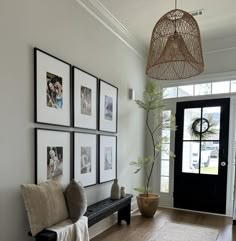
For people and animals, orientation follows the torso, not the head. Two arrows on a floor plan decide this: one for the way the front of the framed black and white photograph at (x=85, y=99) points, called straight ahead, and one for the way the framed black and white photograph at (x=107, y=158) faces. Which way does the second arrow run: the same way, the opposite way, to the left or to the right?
the same way

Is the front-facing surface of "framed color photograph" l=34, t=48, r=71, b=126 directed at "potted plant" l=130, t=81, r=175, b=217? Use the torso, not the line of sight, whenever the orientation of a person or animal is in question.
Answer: no

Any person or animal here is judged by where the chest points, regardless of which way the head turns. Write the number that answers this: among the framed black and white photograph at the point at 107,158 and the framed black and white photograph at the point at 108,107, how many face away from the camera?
0

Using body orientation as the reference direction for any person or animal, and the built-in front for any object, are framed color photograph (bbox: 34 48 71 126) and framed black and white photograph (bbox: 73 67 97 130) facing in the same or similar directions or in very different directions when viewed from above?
same or similar directions

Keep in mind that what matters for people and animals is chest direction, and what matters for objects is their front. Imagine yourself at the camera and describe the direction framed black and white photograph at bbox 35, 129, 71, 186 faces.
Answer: facing the viewer and to the right of the viewer

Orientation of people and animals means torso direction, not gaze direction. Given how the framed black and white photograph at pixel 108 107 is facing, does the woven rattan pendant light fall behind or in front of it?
in front

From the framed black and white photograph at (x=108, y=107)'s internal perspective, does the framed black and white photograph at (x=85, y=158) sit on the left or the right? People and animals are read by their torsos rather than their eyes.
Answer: on its right

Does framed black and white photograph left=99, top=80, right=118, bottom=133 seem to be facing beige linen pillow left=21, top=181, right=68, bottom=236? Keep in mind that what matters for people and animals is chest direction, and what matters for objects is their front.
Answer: no

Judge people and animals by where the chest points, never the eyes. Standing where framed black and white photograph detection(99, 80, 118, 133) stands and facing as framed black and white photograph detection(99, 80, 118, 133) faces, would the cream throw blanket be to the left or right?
on its right

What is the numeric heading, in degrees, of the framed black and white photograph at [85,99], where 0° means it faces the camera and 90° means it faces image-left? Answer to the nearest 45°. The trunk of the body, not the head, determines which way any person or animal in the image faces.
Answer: approximately 315°
